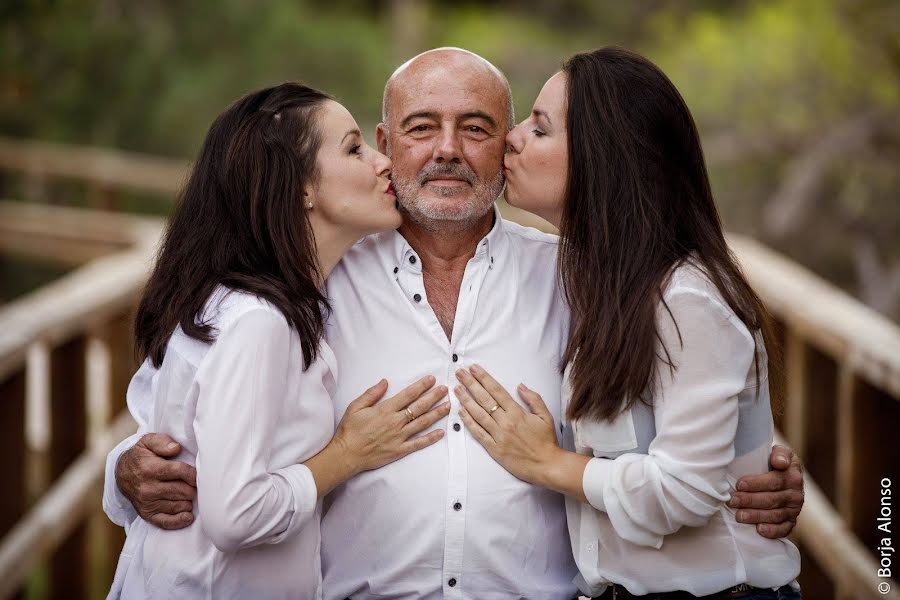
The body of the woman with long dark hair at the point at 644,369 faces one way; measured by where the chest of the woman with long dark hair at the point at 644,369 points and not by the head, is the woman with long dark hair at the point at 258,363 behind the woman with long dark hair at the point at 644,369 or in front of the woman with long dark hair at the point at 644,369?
in front

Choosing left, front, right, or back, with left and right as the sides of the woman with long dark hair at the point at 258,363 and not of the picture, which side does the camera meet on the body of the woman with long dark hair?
right

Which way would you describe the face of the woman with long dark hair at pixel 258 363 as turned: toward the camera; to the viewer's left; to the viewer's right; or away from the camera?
to the viewer's right

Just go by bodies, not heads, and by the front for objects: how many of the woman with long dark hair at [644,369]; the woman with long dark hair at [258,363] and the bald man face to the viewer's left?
1

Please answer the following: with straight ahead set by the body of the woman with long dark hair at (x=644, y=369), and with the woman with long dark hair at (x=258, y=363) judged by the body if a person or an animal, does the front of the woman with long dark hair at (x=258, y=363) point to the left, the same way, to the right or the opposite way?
the opposite way

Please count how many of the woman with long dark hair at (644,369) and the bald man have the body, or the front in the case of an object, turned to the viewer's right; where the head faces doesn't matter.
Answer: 0

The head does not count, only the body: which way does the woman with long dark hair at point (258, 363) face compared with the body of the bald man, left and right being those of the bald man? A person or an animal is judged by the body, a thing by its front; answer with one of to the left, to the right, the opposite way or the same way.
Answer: to the left

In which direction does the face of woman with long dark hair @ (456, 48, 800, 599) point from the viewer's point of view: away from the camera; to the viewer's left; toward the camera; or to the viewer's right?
to the viewer's left

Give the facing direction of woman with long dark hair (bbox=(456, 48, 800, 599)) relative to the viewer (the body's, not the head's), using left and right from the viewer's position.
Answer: facing to the left of the viewer

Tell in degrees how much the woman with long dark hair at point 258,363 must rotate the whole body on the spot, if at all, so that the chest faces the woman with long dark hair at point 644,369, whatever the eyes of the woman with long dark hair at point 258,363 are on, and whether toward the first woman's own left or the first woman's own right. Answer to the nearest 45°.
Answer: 0° — they already face them

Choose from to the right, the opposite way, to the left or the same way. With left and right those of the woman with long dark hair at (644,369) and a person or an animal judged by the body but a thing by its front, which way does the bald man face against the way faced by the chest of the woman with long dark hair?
to the left
